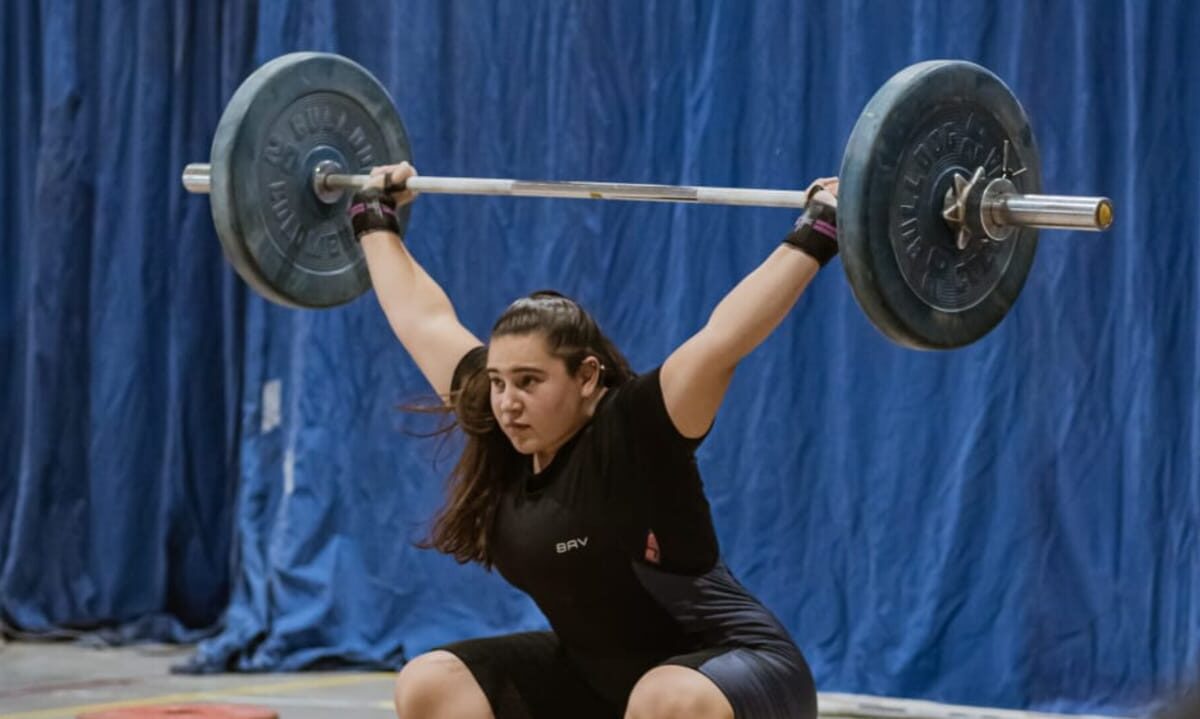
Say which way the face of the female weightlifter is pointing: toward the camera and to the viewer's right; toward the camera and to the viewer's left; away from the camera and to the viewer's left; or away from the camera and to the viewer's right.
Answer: toward the camera and to the viewer's left

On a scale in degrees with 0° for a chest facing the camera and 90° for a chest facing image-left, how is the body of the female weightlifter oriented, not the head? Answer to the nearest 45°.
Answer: approximately 45°
